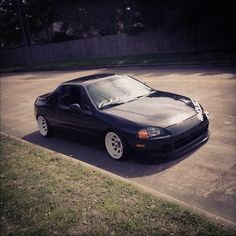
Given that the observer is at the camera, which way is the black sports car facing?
facing the viewer and to the right of the viewer
